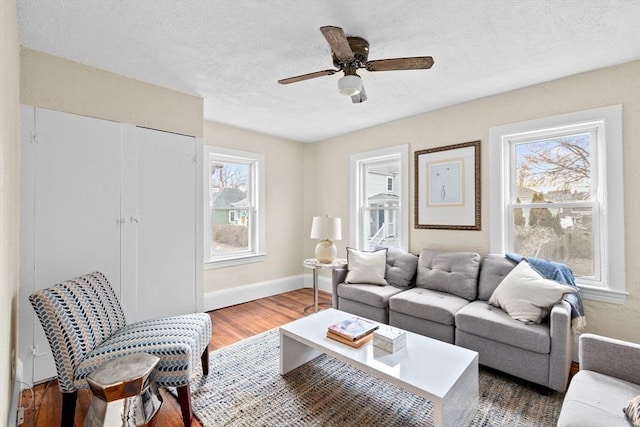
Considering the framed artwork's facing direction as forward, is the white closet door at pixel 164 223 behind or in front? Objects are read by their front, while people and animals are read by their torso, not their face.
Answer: in front

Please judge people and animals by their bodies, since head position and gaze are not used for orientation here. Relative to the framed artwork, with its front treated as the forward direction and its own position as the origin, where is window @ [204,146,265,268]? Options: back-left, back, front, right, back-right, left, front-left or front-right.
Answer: front-right

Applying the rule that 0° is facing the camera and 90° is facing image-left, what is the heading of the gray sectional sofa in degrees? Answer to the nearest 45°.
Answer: approximately 45°

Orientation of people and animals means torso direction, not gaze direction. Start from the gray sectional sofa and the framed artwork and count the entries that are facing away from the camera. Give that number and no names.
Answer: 0

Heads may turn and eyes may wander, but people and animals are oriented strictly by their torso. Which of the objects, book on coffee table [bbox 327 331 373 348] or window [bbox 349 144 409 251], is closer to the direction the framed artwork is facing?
the book on coffee table

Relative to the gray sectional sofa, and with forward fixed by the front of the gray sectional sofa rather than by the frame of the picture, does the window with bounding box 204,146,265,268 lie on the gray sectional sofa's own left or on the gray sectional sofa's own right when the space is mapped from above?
on the gray sectional sofa's own right

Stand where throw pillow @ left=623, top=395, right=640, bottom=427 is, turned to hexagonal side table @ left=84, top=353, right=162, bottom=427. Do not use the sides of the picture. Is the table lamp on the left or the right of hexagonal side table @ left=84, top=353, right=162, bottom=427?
right

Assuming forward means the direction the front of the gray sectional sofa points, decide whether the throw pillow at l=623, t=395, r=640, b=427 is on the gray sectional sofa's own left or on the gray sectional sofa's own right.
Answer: on the gray sectional sofa's own left

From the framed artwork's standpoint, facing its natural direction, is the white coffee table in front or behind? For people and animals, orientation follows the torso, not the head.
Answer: in front

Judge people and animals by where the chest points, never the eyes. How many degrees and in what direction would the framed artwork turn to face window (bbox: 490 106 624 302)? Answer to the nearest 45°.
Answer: approximately 135° to its left
